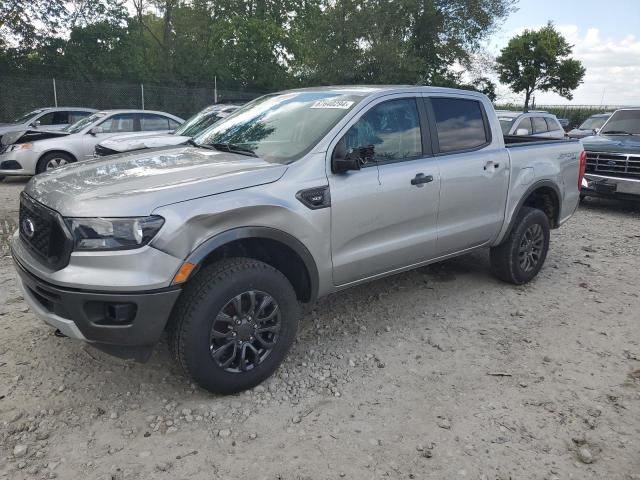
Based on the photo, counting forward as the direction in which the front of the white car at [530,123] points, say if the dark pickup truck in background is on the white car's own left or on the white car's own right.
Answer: on the white car's own left

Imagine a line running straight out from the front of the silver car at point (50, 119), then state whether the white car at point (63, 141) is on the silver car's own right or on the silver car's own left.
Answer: on the silver car's own left

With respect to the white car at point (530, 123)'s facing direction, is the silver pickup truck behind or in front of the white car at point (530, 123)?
in front

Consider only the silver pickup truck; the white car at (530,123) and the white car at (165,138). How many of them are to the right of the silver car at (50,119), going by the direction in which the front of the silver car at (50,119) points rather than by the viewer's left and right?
0

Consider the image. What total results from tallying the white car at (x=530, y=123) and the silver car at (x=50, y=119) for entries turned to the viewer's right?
0

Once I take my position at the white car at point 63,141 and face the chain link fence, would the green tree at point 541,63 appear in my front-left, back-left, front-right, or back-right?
front-right

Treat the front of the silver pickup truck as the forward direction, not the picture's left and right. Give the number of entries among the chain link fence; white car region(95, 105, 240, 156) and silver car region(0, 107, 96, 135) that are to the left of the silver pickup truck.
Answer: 0

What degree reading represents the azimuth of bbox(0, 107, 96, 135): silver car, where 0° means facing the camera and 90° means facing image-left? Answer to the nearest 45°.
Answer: approximately 45°

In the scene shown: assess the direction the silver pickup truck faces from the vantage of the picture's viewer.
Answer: facing the viewer and to the left of the viewer

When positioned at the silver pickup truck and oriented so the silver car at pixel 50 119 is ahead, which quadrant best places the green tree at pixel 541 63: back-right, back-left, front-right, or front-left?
front-right

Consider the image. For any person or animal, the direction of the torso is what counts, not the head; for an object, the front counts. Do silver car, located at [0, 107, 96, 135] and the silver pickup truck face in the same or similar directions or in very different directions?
same or similar directions

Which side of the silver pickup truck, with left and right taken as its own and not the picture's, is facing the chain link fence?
right

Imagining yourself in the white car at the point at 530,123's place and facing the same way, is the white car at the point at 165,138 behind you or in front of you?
in front
